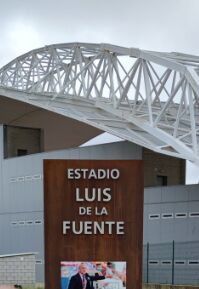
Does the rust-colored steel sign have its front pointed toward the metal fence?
no

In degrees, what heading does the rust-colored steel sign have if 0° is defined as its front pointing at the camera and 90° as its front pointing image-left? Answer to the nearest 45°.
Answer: approximately 0°

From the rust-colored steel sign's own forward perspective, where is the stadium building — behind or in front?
behind
